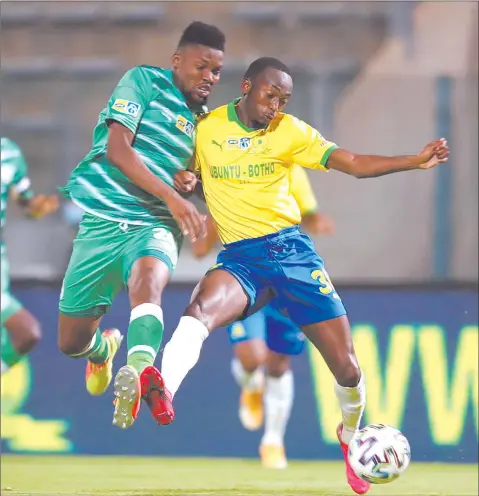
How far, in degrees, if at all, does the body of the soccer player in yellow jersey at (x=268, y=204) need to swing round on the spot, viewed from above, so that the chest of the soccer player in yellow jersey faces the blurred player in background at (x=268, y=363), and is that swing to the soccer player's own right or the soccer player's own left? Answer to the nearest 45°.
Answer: approximately 180°

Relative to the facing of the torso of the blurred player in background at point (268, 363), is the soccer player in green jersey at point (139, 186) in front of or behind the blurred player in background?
in front

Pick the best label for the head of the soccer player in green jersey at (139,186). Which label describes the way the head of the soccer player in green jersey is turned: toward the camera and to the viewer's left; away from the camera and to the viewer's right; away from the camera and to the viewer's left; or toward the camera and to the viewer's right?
toward the camera and to the viewer's right

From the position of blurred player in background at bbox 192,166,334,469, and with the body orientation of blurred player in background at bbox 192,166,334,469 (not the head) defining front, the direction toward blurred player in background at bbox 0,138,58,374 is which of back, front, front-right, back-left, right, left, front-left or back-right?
right

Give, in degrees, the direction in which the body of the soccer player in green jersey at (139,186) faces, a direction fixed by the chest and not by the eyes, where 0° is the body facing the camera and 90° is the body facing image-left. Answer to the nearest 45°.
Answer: approximately 315°

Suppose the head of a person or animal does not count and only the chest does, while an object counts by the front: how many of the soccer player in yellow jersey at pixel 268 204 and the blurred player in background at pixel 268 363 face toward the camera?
2

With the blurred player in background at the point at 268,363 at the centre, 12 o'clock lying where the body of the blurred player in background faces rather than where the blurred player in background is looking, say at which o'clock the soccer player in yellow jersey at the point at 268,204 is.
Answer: The soccer player in yellow jersey is roughly at 12 o'clock from the blurred player in background.
